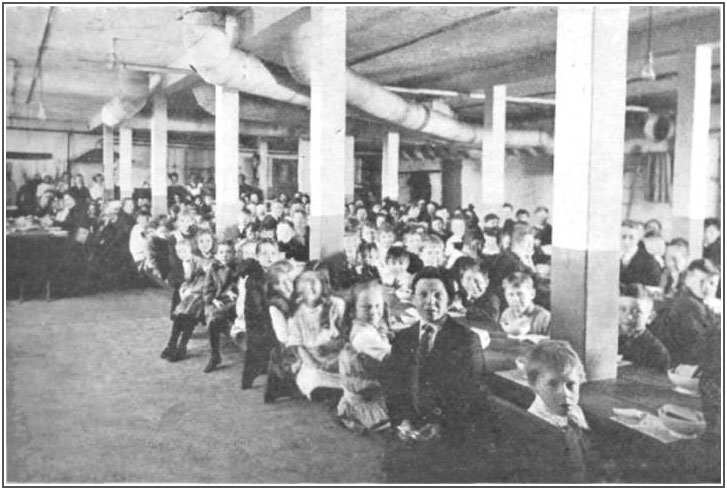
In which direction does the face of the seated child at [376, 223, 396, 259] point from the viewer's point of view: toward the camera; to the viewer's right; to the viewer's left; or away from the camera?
toward the camera

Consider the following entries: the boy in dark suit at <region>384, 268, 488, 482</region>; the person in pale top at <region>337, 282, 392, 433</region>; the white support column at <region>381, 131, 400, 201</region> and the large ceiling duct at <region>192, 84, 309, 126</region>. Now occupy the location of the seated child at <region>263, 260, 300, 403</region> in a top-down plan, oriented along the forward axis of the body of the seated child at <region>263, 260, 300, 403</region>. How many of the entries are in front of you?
2

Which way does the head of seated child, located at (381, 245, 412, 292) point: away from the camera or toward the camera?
toward the camera

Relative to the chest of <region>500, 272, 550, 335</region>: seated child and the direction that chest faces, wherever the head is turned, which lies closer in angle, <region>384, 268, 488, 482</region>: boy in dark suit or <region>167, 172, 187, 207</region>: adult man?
the boy in dark suit

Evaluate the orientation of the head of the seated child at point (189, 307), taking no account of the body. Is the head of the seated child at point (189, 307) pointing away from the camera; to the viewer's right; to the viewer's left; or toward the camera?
toward the camera

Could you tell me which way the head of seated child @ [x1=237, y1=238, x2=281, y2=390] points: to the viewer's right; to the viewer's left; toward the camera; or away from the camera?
toward the camera

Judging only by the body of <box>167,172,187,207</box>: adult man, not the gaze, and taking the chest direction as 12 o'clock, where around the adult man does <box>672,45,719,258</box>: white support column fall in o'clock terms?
The white support column is roughly at 11 o'clock from the adult man.

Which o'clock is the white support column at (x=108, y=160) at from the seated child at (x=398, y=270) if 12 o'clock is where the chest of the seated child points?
The white support column is roughly at 5 o'clock from the seated child.

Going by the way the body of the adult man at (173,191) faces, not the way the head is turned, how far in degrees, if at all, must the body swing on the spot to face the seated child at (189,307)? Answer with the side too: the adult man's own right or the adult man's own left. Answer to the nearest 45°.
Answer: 0° — they already face them

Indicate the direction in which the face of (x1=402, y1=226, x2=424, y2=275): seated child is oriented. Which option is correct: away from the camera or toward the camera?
toward the camera

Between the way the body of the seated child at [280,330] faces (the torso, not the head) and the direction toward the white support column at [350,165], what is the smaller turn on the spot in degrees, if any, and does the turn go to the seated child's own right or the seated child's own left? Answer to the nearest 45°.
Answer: approximately 135° to the seated child's own left

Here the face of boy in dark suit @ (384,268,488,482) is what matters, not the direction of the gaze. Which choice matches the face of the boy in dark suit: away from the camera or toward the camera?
toward the camera

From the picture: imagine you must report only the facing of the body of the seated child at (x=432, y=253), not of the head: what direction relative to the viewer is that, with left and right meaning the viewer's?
facing the viewer

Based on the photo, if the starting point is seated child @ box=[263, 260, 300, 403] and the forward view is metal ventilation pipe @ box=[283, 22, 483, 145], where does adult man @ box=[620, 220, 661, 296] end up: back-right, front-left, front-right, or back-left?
front-right

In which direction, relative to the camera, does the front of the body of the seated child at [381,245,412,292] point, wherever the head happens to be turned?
toward the camera

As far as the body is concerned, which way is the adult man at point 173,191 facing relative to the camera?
toward the camera
